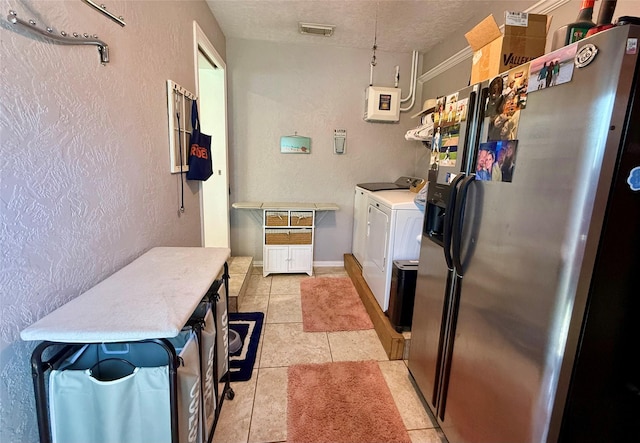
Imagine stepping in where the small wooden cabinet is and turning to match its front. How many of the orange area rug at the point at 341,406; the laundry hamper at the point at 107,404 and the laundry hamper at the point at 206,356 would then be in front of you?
3

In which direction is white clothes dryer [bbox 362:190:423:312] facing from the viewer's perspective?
to the viewer's left

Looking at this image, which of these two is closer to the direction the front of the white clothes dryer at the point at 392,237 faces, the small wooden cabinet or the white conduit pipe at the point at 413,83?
the small wooden cabinet

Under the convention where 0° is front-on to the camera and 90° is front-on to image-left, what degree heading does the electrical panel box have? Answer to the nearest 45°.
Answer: approximately 0°

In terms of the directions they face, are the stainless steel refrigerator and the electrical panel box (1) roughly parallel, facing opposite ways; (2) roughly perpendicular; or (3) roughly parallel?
roughly perpendicular

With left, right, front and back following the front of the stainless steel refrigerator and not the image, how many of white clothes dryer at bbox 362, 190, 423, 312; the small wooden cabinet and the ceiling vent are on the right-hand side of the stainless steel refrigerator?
3

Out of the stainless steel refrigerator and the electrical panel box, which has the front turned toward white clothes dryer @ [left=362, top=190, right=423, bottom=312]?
the electrical panel box

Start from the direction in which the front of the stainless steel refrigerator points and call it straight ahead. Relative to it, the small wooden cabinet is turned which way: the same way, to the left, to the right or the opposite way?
to the left

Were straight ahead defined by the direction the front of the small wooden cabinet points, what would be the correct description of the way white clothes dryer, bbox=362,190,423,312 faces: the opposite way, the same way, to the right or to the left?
to the right
